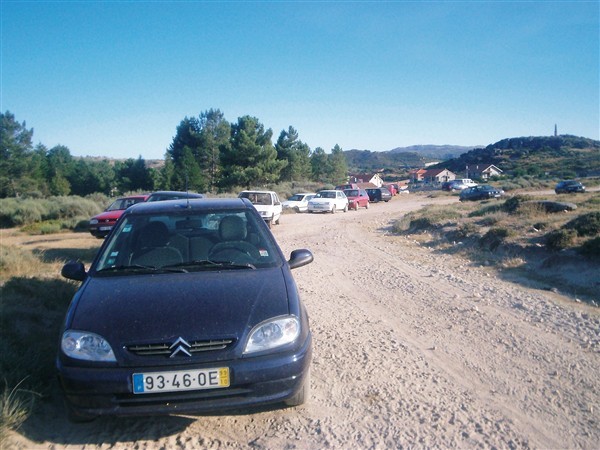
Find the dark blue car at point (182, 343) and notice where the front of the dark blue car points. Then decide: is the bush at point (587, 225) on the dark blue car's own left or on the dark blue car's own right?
on the dark blue car's own left

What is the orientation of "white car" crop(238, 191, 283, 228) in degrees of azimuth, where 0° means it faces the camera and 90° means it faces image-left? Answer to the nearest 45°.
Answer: approximately 0°

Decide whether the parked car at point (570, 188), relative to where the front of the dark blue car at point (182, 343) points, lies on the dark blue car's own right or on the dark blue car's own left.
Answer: on the dark blue car's own left

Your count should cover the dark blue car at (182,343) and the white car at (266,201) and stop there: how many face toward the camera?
2

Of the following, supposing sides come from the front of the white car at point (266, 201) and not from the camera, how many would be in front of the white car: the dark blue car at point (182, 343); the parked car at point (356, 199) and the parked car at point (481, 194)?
1

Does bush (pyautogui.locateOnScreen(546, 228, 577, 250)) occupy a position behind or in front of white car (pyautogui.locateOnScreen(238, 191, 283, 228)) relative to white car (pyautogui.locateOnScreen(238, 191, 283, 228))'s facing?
in front

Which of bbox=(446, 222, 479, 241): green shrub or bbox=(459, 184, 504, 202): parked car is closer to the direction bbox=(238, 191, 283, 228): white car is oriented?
the green shrub

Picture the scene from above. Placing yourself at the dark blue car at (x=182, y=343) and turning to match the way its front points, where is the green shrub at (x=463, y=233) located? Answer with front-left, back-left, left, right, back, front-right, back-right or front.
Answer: back-left

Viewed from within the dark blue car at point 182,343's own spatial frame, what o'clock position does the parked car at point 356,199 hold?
The parked car is roughly at 7 o'clock from the dark blue car.

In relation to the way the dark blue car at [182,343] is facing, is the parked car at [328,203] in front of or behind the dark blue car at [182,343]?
behind
